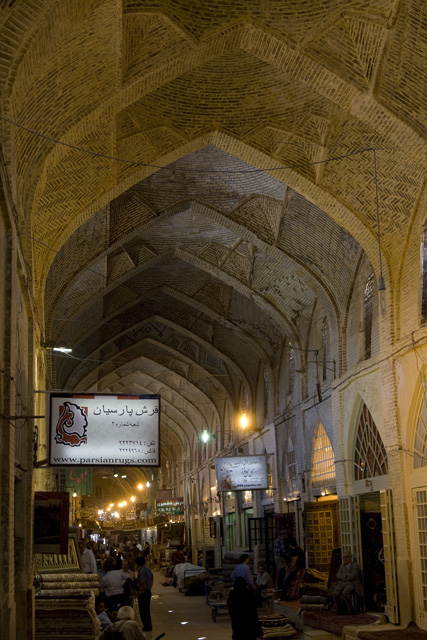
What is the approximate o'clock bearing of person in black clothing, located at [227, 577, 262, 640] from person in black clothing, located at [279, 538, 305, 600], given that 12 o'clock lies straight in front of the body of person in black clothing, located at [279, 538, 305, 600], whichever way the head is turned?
person in black clothing, located at [227, 577, 262, 640] is roughly at 9 o'clock from person in black clothing, located at [279, 538, 305, 600].

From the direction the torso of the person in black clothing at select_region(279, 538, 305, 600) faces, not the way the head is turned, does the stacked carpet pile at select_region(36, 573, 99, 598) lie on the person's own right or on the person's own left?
on the person's own left

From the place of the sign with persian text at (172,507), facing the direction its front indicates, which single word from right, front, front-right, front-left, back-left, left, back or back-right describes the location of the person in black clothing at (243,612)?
front

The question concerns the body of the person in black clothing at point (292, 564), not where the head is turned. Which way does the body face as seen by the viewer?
to the viewer's left

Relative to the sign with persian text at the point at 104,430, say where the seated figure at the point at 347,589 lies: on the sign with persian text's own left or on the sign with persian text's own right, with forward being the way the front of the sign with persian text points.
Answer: on the sign with persian text's own left

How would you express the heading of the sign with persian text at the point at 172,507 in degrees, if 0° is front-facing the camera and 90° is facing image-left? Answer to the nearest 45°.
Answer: approximately 0°

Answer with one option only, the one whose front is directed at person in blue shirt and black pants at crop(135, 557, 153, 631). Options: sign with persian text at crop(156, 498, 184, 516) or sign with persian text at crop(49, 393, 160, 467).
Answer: sign with persian text at crop(156, 498, 184, 516)

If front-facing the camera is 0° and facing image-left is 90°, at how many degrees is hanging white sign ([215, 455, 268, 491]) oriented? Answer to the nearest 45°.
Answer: approximately 0°

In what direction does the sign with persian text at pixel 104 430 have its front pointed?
toward the camera

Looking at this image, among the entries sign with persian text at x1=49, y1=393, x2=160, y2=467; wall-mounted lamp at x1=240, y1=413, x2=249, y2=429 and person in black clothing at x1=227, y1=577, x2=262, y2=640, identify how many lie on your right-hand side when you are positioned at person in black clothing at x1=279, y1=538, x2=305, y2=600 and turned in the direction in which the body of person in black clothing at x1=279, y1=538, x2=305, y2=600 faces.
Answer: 1

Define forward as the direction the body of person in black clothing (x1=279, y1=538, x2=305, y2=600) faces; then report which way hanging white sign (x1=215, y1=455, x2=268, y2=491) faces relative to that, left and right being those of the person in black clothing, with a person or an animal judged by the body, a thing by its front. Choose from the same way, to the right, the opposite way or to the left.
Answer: to the left
